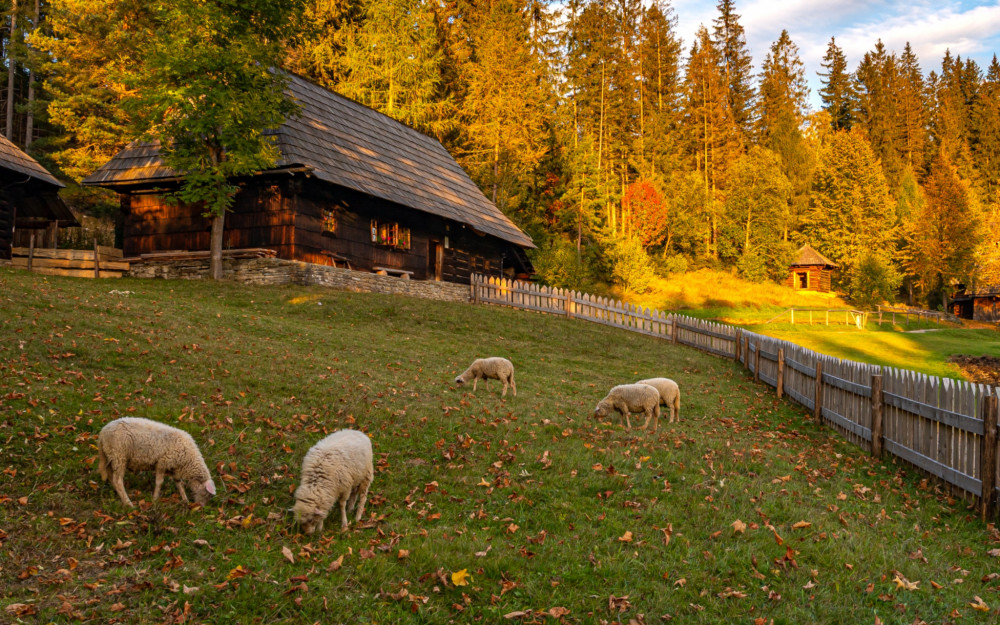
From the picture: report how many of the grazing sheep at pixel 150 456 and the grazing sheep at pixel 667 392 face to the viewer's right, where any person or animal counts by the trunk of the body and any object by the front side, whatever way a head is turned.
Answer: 1

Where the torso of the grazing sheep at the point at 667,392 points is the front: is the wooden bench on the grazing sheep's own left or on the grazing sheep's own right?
on the grazing sheep's own right

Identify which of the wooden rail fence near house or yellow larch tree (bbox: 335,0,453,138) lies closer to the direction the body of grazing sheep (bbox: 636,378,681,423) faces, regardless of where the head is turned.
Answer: the wooden rail fence near house

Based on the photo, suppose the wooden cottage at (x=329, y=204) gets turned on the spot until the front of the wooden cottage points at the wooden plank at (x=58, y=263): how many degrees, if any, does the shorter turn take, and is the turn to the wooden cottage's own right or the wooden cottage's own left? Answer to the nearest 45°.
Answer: approximately 135° to the wooden cottage's own right

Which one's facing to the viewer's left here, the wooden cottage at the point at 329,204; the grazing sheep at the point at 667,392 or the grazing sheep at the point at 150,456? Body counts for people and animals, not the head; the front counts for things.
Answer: the grazing sheep at the point at 667,392

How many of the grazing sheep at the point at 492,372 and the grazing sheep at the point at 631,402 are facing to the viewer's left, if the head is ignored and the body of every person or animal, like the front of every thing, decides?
2

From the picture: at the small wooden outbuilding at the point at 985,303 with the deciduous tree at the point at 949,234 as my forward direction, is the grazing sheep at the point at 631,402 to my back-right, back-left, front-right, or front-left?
back-left

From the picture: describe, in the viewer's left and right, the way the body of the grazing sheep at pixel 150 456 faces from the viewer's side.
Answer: facing to the right of the viewer

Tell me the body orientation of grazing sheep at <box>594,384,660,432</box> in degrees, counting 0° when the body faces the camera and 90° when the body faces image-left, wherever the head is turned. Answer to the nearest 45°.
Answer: approximately 90°
